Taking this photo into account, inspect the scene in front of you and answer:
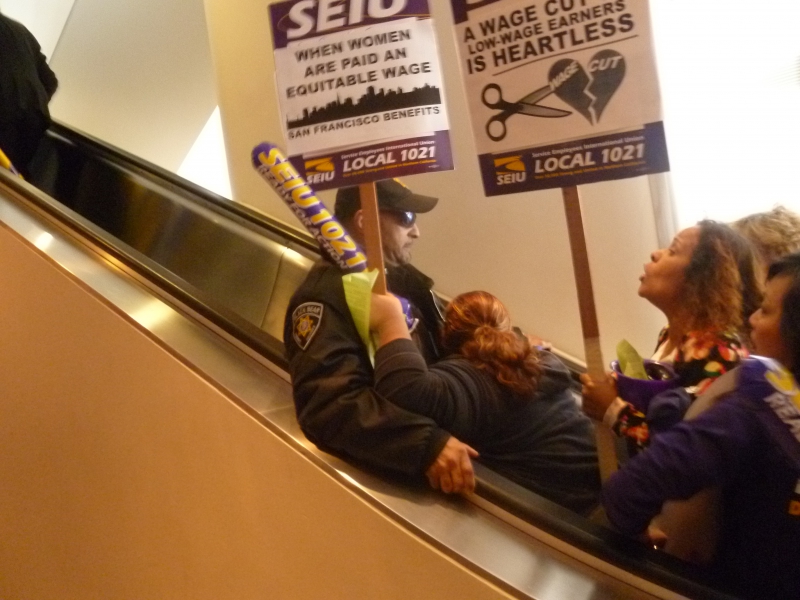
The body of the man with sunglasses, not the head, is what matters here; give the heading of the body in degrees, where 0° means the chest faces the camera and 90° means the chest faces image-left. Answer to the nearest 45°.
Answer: approximately 270°

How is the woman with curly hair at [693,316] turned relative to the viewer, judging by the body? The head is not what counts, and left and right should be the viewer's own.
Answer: facing to the left of the viewer

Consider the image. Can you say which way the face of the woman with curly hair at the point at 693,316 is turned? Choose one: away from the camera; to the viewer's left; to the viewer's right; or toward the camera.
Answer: to the viewer's left

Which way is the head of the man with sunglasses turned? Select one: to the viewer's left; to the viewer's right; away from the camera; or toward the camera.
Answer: to the viewer's right

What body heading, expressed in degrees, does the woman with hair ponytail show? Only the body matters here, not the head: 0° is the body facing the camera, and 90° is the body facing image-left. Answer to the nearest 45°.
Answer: approximately 135°

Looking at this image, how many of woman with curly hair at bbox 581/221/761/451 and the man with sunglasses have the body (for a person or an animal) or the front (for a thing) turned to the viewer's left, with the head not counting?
1

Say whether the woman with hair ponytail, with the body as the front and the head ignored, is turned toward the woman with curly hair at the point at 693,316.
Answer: no

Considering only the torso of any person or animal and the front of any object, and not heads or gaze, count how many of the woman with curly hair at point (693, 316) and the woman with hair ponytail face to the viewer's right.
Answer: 0

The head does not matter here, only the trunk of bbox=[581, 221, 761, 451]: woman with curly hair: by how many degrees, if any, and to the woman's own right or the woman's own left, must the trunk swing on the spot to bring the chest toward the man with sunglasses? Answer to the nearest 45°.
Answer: approximately 45° to the woman's own left
